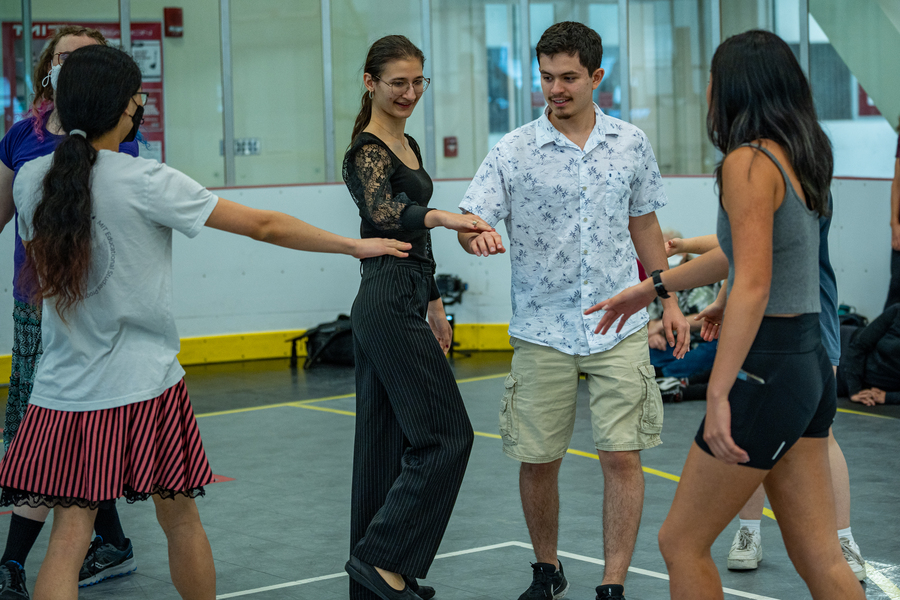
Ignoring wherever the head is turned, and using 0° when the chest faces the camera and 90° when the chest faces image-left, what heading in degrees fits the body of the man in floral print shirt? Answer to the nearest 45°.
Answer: approximately 0°

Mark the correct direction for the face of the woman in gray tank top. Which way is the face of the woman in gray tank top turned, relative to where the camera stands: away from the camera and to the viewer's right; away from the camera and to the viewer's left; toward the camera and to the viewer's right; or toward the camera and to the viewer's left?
away from the camera and to the viewer's left

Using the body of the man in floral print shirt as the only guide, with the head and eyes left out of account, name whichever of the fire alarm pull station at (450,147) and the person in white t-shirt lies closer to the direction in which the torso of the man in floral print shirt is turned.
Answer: the person in white t-shirt

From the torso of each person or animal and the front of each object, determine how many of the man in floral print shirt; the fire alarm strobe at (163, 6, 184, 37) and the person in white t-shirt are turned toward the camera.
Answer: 2

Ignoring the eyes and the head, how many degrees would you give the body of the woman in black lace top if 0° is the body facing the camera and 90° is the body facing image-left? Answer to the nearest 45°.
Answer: approximately 315°

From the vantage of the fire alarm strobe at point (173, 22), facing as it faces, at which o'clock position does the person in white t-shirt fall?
The person in white t-shirt is roughly at 12 o'clock from the fire alarm strobe.

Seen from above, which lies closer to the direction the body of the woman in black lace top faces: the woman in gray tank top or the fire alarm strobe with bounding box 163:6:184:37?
the woman in gray tank top

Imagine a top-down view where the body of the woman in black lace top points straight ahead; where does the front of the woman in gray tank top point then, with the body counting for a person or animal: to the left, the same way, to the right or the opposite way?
the opposite way

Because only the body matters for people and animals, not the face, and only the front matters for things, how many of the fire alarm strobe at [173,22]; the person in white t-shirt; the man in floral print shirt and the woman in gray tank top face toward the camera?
2

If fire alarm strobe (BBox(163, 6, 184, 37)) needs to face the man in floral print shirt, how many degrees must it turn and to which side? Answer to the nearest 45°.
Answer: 0° — it already faces them

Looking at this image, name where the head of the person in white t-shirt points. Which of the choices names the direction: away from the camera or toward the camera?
away from the camera

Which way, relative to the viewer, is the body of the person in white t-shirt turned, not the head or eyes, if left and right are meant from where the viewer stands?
facing away from the viewer and to the right of the viewer
